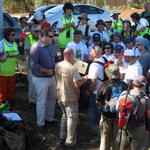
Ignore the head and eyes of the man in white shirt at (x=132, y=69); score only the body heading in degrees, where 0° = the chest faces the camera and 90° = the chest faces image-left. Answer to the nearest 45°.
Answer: approximately 45°

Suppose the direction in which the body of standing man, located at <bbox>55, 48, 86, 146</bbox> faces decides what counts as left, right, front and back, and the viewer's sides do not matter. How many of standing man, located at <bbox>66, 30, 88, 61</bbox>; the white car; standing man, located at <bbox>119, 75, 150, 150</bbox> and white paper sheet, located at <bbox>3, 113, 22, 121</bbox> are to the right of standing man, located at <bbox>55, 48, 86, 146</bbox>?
1

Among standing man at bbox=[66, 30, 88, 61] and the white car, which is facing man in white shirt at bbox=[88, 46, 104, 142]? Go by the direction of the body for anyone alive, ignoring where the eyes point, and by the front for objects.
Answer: the standing man

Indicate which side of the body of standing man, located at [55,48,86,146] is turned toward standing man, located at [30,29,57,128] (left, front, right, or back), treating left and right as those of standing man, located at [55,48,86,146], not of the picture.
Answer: left

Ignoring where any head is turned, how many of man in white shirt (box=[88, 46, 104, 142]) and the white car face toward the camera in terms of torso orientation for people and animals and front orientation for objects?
0

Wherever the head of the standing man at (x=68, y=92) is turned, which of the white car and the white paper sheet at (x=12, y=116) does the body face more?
the white car

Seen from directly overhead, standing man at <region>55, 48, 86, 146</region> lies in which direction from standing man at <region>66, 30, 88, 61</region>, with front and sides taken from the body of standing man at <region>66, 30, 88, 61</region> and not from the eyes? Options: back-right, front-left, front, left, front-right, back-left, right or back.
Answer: front

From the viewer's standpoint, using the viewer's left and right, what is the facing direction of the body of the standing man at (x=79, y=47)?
facing the viewer

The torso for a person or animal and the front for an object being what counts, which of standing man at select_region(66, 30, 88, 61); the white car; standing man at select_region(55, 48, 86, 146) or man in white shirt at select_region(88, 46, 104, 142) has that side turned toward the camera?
standing man at select_region(66, 30, 88, 61)

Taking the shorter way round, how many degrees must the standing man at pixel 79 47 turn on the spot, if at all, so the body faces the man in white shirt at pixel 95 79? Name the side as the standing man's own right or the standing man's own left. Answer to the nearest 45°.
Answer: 0° — they already face them

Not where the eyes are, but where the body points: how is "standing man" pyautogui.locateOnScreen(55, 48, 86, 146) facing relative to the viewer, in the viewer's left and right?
facing away from the viewer and to the right of the viewer
